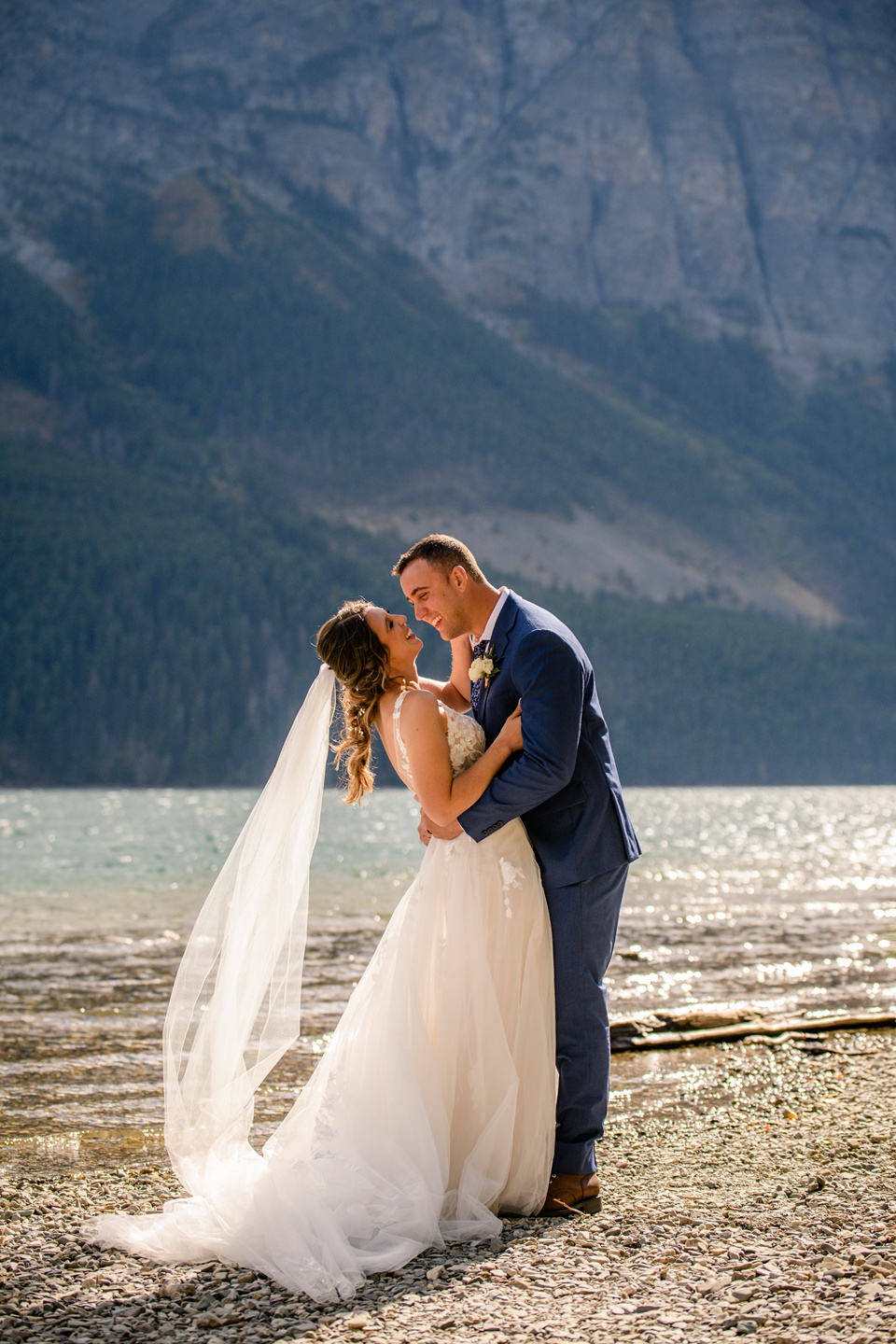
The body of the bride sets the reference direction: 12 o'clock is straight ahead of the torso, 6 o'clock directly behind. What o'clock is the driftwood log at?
The driftwood log is roughly at 10 o'clock from the bride.

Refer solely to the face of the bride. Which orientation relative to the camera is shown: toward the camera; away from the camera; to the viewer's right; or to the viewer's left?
to the viewer's right

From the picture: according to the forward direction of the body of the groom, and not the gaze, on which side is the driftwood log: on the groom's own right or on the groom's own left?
on the groom's own right

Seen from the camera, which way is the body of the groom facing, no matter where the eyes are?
to the viewer's left

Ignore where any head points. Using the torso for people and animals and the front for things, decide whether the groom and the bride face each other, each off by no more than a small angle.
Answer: yes

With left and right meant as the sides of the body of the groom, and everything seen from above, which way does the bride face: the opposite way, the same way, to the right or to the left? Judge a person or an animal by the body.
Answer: the opposite way

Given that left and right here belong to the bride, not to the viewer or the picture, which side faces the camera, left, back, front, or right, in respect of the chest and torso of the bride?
right
